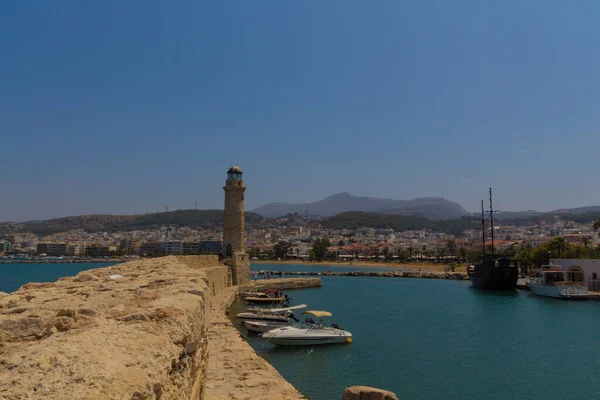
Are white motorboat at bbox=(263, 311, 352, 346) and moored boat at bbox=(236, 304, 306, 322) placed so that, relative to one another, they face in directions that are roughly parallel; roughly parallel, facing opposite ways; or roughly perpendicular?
roughly parallel

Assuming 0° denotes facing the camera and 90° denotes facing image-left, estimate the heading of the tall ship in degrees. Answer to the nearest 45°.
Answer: approximately 135°

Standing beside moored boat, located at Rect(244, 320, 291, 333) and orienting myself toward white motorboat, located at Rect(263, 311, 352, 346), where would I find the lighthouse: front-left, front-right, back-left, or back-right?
back-left

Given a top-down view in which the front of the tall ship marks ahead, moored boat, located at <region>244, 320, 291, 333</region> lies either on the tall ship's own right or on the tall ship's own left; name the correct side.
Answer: on the tall ship's own left

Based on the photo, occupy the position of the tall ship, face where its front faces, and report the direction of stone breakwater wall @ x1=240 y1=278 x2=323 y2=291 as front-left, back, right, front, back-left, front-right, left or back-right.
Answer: front-left
